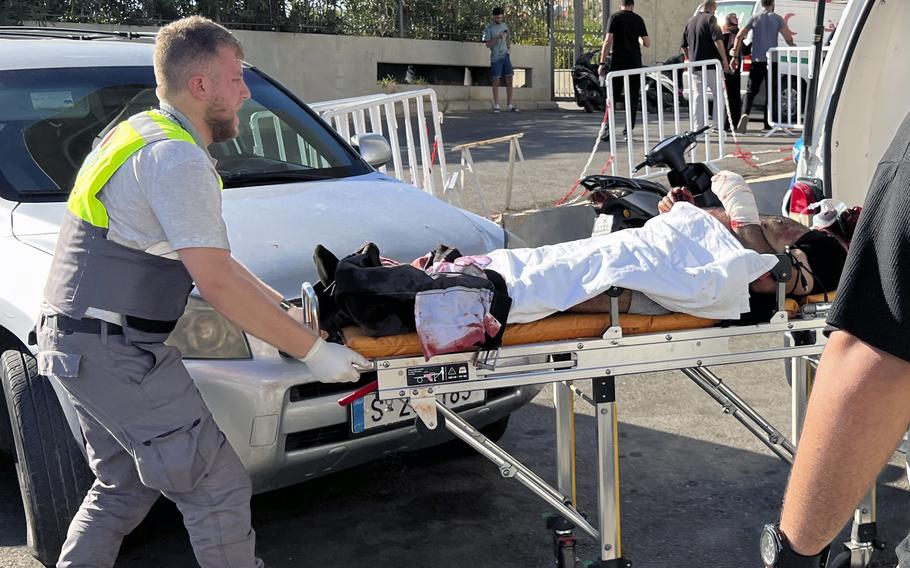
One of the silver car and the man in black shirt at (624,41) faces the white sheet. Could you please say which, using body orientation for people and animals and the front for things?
the silver car

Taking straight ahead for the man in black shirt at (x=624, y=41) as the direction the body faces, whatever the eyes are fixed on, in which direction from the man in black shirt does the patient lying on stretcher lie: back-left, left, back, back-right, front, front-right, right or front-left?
back

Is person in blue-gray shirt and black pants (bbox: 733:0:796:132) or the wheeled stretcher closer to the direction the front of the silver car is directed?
the wheeled stretcher

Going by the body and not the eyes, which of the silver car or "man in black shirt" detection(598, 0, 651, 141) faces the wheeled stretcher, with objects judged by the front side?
the silver car

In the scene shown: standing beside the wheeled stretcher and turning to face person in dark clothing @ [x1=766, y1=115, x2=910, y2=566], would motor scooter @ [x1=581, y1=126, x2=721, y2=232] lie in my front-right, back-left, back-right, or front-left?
back-left

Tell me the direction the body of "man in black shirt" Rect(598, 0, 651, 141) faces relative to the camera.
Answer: away from the camera

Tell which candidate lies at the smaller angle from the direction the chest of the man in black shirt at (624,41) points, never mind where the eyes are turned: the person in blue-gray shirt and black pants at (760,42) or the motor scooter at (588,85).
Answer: the motor scooter

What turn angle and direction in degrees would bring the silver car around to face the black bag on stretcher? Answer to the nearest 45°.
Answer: approximately 45° to its right

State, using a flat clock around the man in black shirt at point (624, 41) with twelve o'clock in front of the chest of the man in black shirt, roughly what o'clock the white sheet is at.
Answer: The white sheet is roughly at 6 o'clock from the man in black shirt.

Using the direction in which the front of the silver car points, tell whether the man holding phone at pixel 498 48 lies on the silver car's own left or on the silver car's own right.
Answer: on the silver car's own left

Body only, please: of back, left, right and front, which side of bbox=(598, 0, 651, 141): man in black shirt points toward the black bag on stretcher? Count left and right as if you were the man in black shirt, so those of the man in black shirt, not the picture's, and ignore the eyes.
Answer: back

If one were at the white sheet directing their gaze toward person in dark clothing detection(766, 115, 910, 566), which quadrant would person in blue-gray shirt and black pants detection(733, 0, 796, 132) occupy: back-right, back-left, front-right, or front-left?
back-left

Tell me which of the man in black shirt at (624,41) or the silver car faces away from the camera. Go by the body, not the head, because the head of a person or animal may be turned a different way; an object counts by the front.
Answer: the man in black shirt

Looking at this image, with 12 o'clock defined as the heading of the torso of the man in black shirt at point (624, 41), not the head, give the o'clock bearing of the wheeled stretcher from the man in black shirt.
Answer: The wheeled stretcher is roughly at 6 o'clock from the man in black shirt.

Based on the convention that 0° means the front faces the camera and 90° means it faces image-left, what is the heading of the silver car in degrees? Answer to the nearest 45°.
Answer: approximately 315°

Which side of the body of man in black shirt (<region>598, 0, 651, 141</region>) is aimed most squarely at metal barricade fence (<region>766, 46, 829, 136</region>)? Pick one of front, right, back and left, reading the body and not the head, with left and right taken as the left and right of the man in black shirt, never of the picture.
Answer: right
